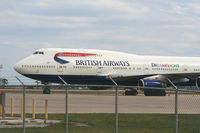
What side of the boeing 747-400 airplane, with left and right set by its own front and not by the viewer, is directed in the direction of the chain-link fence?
left

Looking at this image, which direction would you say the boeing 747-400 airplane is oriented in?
to the viewer's left
